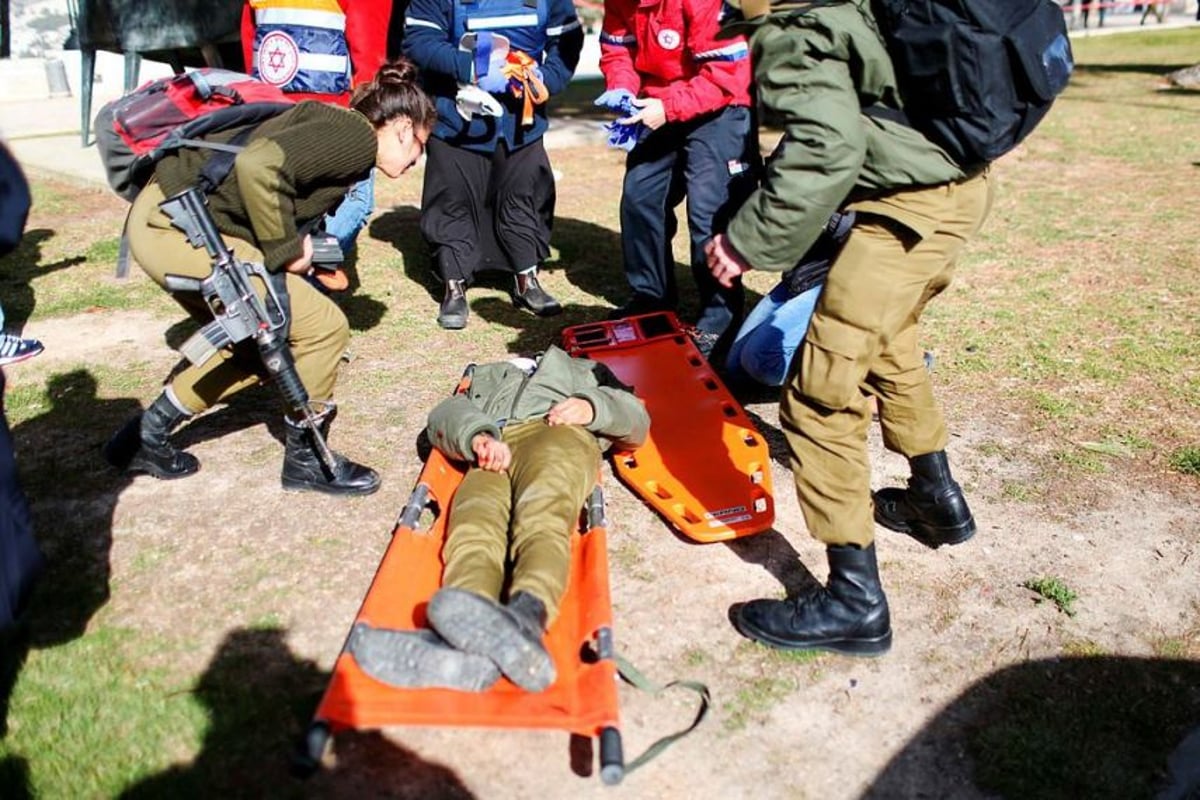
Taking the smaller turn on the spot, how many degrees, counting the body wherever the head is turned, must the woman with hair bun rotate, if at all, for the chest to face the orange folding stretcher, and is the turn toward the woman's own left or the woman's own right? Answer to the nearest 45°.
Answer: approximately 90° to the woman's own right

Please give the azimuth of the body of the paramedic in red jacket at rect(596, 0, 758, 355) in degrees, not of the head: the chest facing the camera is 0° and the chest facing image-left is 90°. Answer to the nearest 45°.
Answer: approximately 45°

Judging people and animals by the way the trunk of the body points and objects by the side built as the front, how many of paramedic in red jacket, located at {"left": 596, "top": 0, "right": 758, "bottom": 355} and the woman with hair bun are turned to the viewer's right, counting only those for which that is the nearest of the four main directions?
1

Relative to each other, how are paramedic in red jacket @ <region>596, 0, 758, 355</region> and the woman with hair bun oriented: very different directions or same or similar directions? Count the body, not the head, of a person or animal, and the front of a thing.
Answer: very different directions

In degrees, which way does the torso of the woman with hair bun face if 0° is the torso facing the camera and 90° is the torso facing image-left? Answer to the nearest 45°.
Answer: approximately 270°
